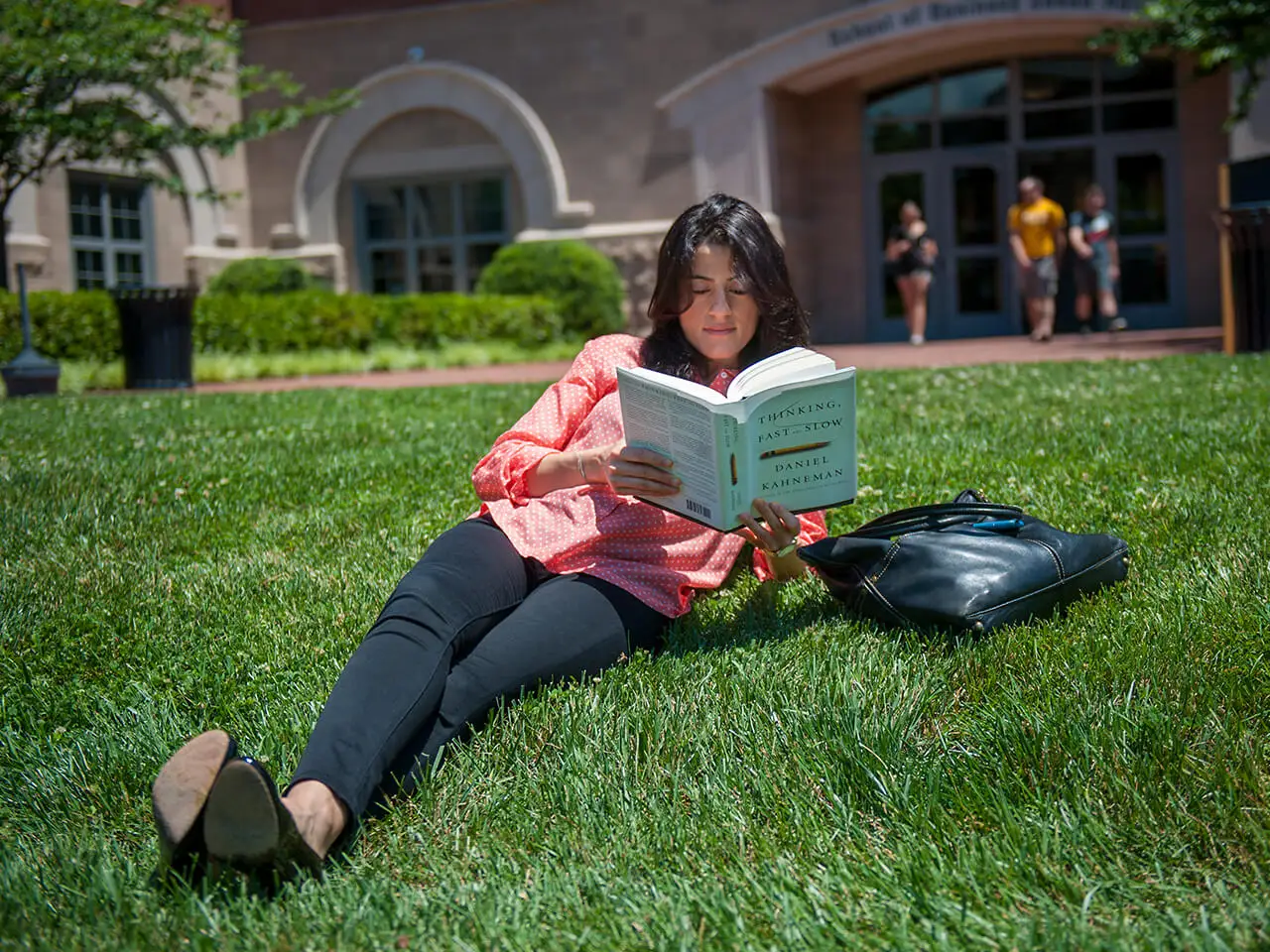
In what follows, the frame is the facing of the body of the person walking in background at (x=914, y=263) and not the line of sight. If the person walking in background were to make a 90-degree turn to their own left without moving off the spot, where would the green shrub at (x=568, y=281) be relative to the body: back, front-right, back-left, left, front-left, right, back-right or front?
back

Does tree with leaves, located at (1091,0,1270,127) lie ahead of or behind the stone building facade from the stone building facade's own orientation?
ahead

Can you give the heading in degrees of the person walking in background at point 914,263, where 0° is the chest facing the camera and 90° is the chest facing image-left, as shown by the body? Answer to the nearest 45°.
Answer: approximately 0°

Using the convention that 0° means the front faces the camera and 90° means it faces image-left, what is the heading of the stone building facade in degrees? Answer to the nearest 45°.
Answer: approximately 0°

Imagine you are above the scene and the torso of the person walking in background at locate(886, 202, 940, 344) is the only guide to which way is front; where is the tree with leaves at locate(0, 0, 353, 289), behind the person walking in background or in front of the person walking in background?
in front

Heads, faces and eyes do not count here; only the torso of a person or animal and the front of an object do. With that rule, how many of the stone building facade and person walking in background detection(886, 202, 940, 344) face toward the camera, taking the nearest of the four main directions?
2

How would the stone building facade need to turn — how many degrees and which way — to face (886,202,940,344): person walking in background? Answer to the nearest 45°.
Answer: approximately 45° to its left
